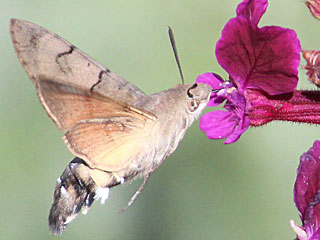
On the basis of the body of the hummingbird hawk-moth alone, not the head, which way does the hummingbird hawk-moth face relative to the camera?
to the viewer's right

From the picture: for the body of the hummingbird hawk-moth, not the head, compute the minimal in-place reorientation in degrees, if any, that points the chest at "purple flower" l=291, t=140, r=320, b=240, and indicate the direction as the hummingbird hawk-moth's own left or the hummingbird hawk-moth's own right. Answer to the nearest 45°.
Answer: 0° — it already faces it
